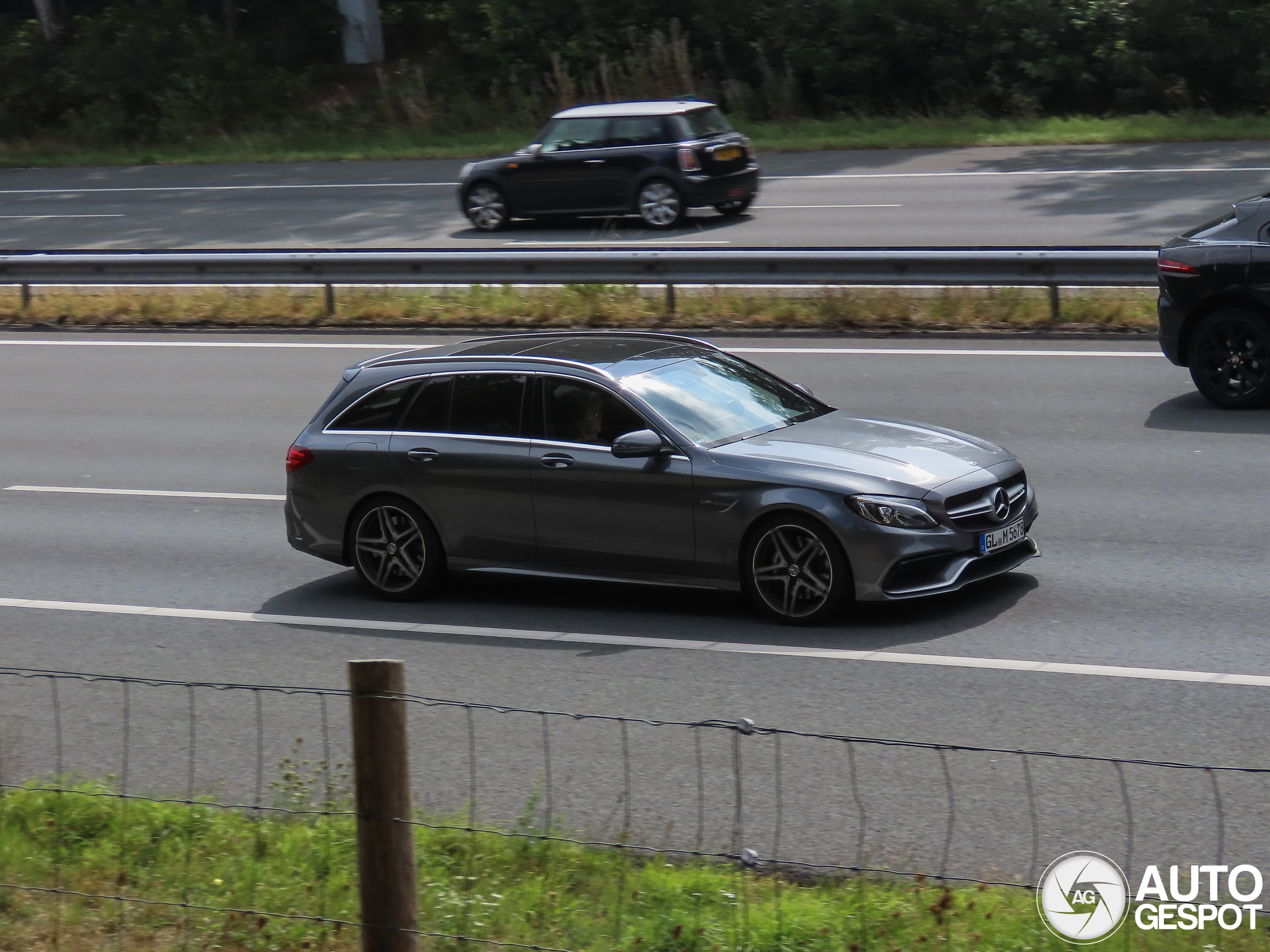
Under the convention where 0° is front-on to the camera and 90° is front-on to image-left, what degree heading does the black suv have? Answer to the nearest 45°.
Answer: approximately 270°

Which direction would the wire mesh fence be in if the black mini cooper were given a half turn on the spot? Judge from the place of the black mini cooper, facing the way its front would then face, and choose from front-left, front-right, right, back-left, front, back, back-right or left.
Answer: front-right

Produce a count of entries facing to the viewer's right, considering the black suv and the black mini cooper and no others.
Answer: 1

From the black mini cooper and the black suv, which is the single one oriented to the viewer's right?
the black suv

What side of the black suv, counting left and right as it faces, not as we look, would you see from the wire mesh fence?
right

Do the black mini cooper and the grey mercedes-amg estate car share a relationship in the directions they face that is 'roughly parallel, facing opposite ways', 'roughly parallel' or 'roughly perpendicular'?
roughly parallel, facing opposite ways

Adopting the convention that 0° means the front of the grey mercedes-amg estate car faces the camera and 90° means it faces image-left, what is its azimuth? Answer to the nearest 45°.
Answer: approximately 315°

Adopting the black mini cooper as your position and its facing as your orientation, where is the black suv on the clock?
The black suv is roughly at 7 o'clock from the black mini cooper.

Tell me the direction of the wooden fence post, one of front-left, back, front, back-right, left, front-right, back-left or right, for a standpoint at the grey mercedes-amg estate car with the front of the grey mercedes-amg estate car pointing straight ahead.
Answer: front-right

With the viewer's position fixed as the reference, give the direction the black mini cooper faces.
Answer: facing away from the viewer and to the left of the viewer

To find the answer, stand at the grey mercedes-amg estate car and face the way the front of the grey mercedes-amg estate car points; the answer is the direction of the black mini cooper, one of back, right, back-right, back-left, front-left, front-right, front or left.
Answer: back-left
